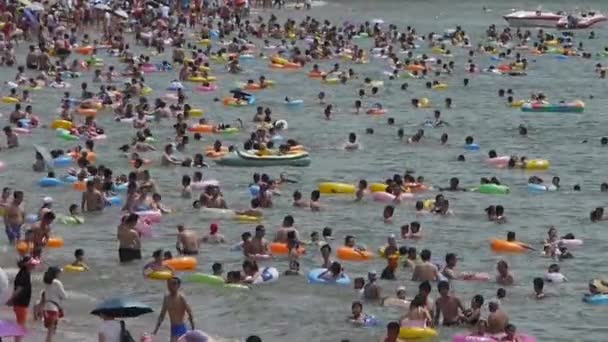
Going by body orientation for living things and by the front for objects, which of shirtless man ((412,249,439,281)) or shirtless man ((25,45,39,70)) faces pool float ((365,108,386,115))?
shirtless man ((412,249,439,281))

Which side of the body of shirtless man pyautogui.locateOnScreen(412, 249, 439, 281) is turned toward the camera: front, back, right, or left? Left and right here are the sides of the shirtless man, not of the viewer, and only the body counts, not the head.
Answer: back

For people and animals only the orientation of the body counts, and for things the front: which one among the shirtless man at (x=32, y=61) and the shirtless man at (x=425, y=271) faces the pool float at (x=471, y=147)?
the shirtless man at (x=425, y=271)

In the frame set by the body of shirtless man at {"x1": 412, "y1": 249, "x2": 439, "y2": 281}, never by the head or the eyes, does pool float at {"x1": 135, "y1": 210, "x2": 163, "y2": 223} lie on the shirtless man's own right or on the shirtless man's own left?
on the shirtless man's own left

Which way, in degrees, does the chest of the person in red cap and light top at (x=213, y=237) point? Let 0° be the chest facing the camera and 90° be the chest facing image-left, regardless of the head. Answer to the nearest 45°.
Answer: approximately 180°

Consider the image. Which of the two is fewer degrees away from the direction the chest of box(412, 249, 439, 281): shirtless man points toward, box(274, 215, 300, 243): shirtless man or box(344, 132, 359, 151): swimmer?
the swimmer

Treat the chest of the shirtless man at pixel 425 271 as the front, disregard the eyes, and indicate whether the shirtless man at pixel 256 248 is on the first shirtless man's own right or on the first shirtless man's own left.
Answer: on the first shirtless man's own left
